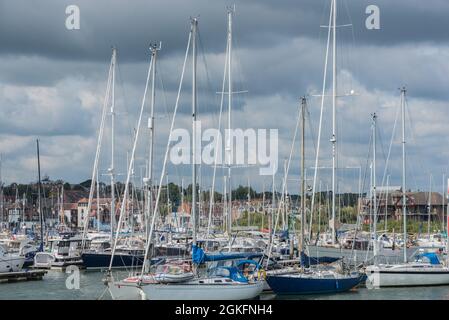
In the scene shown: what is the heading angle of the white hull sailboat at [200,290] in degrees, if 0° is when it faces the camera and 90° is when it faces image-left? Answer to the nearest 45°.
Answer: approximately 90°
